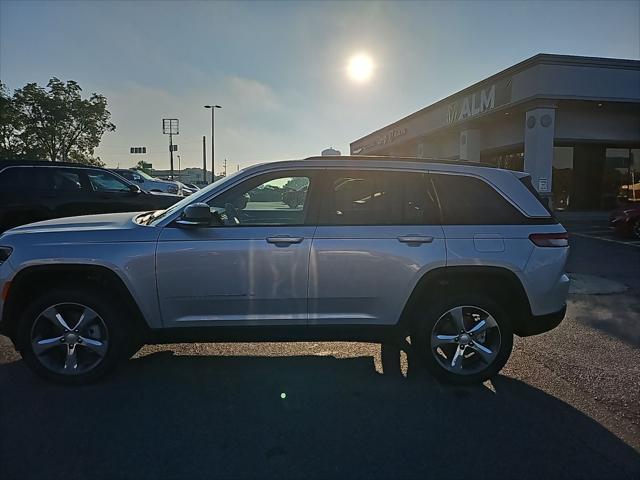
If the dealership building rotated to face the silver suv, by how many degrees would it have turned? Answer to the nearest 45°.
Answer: approximately 45° to its left

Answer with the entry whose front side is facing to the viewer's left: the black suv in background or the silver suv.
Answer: the silver suv

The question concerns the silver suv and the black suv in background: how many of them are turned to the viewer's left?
1

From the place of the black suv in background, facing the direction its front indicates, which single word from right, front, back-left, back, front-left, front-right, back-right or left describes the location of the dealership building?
front

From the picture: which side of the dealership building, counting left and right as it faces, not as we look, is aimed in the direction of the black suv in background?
front

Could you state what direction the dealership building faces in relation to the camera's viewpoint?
facing the viewer and to the left of the viewer

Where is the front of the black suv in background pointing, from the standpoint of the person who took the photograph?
facing to the right of the viewer

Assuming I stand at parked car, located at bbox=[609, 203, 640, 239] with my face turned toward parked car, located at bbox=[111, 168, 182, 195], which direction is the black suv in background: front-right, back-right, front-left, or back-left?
front-left

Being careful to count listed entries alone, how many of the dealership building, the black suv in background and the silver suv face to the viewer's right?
1

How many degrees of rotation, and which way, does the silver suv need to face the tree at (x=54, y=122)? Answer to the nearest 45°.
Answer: approximately 45° to its right

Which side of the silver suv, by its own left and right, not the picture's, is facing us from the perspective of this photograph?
left

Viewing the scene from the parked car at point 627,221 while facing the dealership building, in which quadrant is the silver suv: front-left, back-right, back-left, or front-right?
back-left

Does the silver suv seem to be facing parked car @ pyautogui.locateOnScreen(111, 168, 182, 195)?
no

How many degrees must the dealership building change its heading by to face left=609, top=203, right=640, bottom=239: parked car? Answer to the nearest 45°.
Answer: approximately 45° to its left

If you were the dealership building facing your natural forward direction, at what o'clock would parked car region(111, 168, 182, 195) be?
The parked car is roughly at 1 o'clock from the dealership building.

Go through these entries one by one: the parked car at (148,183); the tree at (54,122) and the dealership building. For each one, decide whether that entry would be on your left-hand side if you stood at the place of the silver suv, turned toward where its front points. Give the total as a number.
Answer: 0
